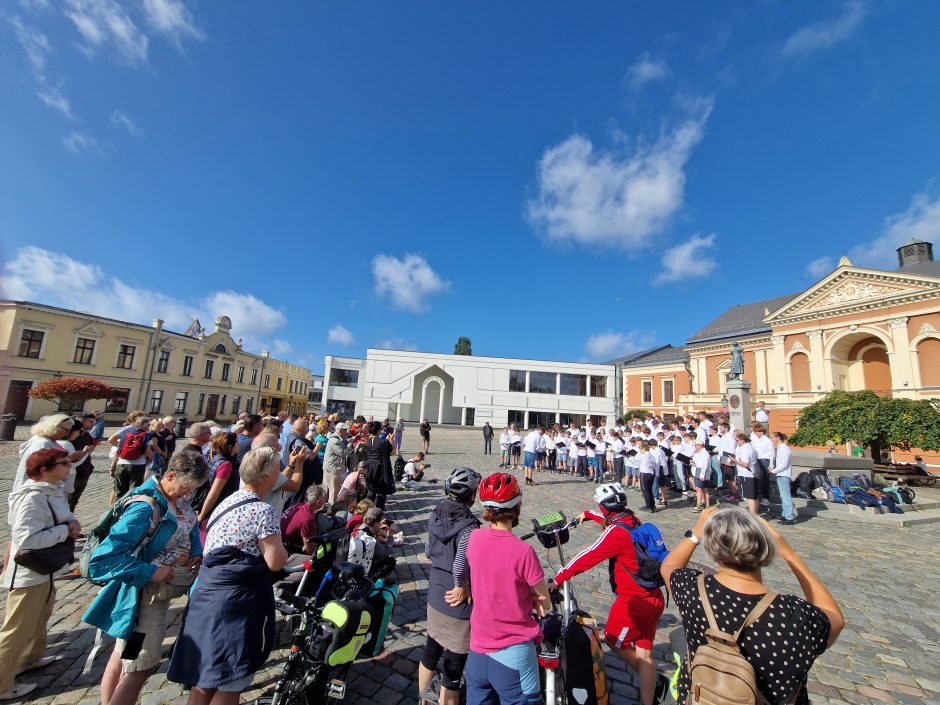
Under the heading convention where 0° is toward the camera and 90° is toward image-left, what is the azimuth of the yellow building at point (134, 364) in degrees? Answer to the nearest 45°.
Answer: approximately 315°

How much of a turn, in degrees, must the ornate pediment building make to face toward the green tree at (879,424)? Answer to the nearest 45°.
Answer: approximately 45° to its left

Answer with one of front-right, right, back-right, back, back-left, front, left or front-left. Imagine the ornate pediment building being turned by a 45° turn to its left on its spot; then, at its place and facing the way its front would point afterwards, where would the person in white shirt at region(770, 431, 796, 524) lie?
front

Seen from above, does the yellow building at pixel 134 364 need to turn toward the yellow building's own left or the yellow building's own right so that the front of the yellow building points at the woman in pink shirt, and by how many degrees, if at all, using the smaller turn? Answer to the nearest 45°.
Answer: approximately 45° to the yellow building's own right

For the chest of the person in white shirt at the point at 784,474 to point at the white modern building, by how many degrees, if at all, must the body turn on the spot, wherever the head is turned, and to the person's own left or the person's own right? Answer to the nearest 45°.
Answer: approximately 45° to the person's own right

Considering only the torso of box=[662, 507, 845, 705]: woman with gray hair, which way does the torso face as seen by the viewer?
away from the camera

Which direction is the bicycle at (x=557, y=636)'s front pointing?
away from the camera

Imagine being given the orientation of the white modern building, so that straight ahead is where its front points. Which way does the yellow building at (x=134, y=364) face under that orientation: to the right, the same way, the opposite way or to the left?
to the left

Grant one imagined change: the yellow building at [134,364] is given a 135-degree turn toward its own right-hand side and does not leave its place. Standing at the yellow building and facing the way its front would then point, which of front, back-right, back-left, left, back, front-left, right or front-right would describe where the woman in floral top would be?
left

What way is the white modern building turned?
toward the camera

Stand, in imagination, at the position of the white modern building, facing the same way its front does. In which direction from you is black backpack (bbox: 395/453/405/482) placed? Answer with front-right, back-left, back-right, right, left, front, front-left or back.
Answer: front

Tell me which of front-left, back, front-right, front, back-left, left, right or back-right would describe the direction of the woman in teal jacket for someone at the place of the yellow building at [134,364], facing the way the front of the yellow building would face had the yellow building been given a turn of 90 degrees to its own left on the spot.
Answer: back-right

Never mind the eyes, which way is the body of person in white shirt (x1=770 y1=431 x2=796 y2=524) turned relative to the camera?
to the viewer's left

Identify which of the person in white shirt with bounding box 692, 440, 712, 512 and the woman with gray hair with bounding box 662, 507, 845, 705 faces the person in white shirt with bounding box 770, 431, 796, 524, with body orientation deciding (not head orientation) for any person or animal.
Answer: the woman with gray hair

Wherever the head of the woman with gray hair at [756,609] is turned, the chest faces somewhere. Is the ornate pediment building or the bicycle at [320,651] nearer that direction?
the ornate pediment building

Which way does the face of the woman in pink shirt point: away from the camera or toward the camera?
away from the camera

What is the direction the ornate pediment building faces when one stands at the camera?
facing the viewer and to the left of the viewer

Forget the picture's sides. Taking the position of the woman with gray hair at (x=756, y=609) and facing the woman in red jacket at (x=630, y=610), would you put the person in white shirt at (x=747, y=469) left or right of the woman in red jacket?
right

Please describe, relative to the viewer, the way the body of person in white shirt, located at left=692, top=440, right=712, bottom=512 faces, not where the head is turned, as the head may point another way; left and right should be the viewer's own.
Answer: facing to the left of the viewer

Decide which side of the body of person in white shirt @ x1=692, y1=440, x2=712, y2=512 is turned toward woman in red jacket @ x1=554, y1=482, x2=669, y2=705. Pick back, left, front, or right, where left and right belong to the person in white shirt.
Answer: left
